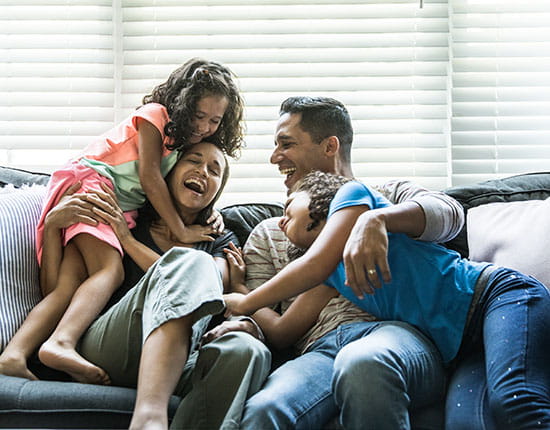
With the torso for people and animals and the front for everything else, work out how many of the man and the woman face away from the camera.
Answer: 0

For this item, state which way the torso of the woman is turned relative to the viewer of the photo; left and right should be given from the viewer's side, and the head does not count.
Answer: facing the viewer

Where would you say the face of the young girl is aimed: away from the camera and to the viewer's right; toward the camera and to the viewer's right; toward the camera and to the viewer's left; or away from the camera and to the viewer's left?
toward the camera and to the viewer's right

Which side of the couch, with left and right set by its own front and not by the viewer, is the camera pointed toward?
front
